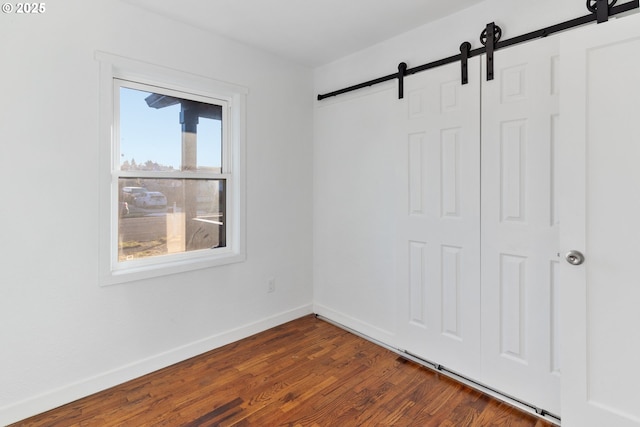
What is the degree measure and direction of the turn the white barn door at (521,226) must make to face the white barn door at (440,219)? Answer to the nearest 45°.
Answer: approximately 45° to its right

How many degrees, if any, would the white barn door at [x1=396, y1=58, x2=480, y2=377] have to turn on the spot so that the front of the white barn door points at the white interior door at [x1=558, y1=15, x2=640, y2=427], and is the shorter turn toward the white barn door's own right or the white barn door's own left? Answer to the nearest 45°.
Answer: approximately 90° to the white barn door's own left

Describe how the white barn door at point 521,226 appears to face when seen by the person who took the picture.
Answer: facing the viewer and to the left of the viewer

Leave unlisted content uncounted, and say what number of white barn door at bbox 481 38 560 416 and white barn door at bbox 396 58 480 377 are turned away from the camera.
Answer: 0

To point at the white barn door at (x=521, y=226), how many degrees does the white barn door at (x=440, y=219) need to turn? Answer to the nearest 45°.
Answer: approximately 90° to its left
